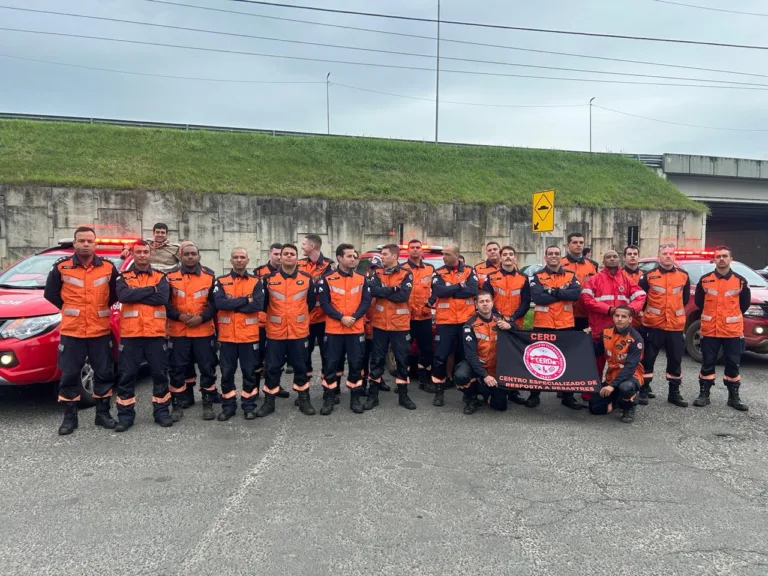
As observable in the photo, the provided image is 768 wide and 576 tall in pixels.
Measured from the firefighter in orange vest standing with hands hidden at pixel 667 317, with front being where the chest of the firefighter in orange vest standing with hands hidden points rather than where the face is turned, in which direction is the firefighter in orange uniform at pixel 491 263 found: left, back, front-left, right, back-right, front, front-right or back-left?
right

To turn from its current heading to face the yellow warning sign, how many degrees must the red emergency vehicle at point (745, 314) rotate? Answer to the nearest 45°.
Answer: approximately 135° to its right

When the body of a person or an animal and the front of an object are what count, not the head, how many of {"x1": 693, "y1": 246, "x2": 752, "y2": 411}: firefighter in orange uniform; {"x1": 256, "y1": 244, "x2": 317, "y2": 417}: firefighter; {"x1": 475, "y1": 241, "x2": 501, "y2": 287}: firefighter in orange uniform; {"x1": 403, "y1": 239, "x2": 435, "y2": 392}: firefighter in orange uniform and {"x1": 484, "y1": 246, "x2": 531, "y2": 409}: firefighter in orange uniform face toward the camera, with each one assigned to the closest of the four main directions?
5

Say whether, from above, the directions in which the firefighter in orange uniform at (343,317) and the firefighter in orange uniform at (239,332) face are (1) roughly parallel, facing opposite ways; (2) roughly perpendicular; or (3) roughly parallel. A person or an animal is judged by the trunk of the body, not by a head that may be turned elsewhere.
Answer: roughly parallel

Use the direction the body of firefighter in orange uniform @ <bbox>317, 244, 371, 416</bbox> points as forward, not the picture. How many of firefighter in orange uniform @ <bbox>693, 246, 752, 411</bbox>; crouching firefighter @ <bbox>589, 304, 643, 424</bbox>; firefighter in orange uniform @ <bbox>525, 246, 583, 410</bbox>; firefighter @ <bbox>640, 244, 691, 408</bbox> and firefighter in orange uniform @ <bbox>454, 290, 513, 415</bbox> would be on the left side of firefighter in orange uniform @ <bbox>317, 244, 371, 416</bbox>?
5

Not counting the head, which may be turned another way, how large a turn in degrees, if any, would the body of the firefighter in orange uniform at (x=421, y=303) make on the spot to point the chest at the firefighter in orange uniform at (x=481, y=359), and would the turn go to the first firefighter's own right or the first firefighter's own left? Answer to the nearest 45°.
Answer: approximately 45° to the first firefighter's own left

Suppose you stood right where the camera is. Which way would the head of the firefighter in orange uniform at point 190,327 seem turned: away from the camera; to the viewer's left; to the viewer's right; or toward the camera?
toward the camera

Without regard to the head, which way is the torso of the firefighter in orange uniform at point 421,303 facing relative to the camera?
toward the camera

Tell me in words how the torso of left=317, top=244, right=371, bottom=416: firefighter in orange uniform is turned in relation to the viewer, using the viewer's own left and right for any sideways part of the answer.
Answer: facing the viewer

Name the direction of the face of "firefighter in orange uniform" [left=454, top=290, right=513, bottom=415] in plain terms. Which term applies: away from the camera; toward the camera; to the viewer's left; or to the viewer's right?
toward the camera

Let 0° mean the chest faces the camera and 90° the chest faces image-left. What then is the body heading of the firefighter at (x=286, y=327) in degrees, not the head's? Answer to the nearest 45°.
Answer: approximately 0°

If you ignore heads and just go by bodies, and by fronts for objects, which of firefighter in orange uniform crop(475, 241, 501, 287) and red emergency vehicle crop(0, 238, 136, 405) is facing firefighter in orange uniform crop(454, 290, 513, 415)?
firefighter in orange uniform crop(475, 241, 501, 287)

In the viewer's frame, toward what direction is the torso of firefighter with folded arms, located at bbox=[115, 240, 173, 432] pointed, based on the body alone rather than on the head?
toward the camera

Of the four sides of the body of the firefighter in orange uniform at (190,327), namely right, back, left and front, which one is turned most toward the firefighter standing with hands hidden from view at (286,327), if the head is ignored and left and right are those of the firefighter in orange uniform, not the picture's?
left
